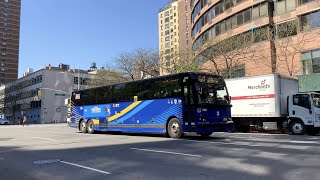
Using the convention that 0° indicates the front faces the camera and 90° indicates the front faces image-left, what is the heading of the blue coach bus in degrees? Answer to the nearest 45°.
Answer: approximately 315°

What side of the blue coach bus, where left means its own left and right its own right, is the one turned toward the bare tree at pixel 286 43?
left

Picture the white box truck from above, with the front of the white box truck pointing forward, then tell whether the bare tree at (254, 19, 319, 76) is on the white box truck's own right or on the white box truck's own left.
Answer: on the white box truck's own left

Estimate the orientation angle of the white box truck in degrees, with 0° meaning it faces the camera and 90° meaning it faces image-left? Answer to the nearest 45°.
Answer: approximately 315°

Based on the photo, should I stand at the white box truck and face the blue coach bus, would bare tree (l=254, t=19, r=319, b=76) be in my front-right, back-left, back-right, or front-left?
back-right
